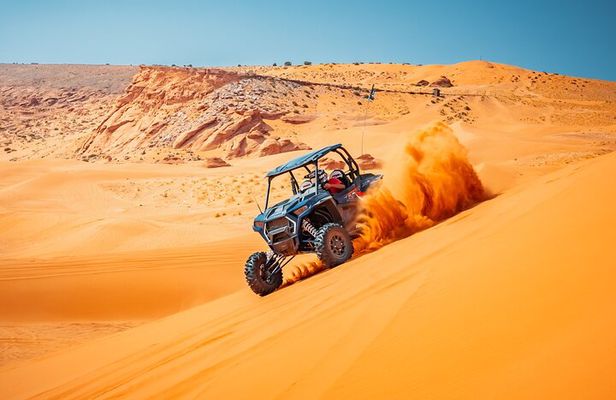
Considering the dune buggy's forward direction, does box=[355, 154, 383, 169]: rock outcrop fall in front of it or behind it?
behind

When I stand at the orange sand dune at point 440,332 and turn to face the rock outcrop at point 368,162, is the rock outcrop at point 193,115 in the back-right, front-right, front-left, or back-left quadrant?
front-left

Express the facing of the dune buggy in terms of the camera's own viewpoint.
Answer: facing the viewer and to the left of the viewer

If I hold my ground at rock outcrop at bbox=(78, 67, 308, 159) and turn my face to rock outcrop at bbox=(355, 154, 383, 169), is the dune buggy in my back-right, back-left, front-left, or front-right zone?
front-right

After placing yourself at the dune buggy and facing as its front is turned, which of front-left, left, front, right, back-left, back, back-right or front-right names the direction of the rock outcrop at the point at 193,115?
back-right
